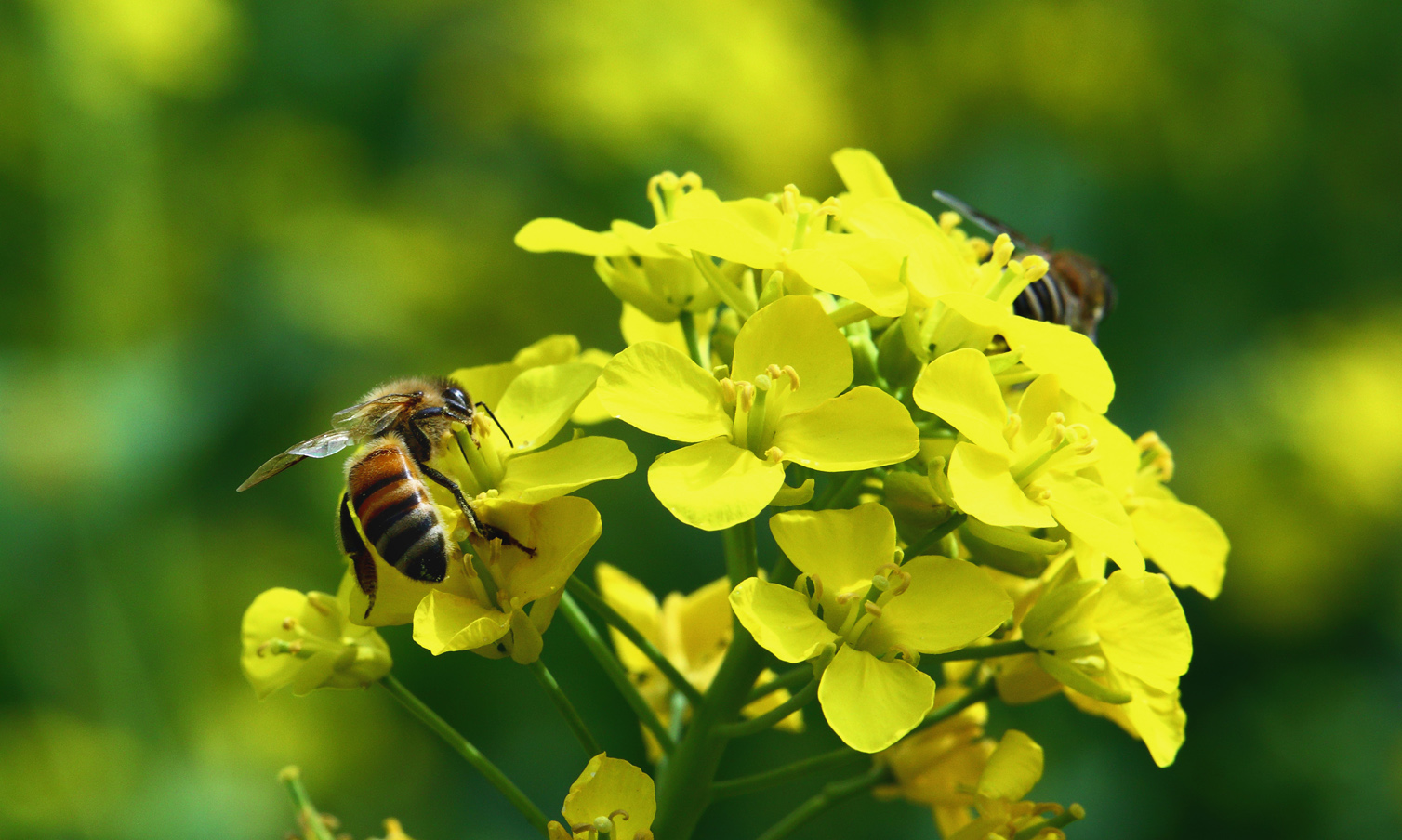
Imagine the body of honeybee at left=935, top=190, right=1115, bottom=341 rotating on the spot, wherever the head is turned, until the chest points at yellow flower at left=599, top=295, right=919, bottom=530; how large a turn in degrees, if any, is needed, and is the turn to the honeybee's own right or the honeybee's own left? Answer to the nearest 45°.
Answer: approximately 135° to the honeybee's own right

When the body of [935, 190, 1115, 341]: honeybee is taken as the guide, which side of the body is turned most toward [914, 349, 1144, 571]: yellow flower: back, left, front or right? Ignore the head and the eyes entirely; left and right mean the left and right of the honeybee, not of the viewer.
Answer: right

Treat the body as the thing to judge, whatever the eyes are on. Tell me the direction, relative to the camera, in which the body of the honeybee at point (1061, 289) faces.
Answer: to the viewer's right

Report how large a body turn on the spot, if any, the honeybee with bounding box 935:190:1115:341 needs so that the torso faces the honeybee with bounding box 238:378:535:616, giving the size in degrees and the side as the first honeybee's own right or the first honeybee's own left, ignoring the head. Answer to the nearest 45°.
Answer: approximately 135° to the first honeybee's own right

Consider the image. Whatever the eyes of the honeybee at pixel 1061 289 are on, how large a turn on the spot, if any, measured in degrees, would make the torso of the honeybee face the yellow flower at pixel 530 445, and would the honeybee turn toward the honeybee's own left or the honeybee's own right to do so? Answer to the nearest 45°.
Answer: approximately 135° to the honeybee's own right

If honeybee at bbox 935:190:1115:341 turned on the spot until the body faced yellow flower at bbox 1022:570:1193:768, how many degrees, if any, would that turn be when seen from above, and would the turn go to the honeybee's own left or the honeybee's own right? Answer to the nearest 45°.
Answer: approximately 90° to the honeybee's own right
